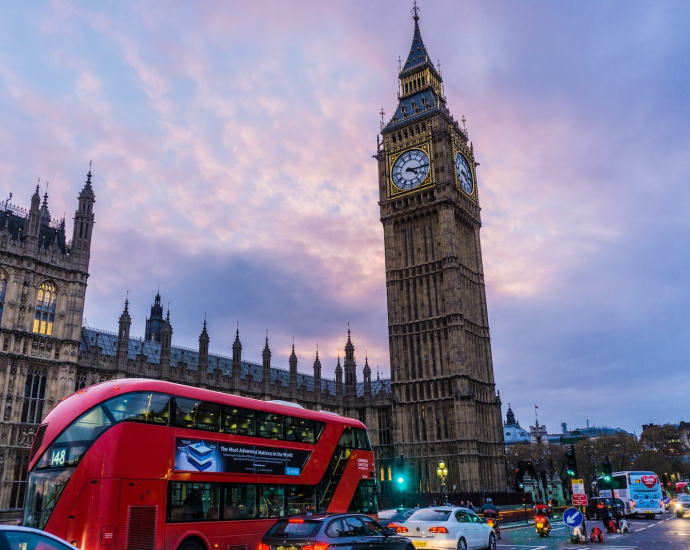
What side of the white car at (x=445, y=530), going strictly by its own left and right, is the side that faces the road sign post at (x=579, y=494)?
front

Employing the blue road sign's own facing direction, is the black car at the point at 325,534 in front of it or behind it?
in front

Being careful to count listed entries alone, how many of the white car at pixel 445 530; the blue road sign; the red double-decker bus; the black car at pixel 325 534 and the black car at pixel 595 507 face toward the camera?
1

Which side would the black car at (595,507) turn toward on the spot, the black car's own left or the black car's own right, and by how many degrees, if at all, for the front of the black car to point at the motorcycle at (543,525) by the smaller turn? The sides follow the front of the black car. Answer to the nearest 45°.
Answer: approximately 135° to the black car's own left

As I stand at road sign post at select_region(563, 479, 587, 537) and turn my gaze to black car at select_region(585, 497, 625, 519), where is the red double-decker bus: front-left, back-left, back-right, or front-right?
back-left

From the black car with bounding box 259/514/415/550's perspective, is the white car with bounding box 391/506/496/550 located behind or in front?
in front

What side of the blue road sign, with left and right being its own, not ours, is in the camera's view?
front
